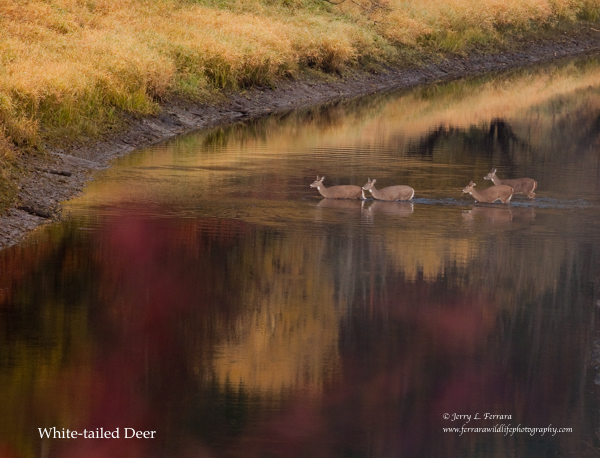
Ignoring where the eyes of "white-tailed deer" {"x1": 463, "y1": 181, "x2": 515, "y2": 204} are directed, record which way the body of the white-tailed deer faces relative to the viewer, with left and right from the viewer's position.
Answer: facing to the left of the viewer

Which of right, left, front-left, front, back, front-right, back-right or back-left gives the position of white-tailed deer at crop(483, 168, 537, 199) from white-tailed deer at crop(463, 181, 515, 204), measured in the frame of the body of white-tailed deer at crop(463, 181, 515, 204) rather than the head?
back-right

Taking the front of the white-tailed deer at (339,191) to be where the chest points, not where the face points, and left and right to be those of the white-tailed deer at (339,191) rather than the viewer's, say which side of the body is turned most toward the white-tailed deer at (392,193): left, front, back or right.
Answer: back

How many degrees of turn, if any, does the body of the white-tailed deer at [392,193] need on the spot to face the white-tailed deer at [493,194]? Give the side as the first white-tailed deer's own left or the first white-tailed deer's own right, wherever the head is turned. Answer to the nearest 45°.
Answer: approximately 180°

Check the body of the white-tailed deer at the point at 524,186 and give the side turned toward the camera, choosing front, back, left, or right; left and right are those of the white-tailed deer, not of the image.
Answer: left

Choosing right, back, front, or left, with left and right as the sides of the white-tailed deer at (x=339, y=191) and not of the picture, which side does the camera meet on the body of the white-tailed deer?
left

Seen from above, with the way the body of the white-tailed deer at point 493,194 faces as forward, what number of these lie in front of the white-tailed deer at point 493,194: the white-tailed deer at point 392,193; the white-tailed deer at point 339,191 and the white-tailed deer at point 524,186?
2

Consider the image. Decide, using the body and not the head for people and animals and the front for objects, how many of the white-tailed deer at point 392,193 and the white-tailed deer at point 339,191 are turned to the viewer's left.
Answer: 2

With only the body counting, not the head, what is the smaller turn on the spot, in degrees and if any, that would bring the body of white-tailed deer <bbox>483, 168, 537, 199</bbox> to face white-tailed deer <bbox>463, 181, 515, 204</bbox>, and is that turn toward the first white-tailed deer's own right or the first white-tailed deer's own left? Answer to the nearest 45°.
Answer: approximately 45° to the first white-tailed deer's own left

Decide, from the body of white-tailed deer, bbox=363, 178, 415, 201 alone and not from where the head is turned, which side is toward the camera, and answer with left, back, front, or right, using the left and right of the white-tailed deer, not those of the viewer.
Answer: left
